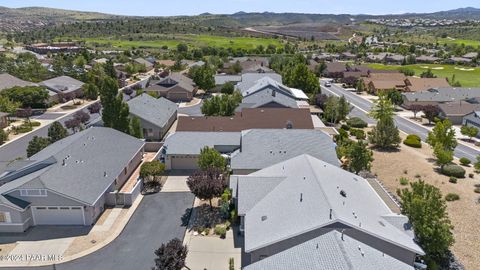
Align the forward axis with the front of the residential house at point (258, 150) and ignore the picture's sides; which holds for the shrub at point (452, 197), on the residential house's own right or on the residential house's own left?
on the residential house's own left

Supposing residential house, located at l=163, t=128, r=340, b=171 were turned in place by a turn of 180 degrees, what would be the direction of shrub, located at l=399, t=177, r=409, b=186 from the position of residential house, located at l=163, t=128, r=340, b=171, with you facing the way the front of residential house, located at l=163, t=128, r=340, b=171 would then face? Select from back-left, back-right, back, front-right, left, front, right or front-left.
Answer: right

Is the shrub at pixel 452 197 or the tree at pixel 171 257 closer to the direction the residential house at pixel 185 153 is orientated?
the tree

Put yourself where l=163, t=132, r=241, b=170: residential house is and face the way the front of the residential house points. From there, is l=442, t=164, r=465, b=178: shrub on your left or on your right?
on your left

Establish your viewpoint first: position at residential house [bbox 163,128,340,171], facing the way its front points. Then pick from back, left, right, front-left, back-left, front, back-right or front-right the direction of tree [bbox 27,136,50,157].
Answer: right

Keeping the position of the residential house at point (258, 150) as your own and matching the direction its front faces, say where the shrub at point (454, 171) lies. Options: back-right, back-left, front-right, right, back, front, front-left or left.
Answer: left

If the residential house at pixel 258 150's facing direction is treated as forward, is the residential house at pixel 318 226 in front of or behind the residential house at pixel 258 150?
in front

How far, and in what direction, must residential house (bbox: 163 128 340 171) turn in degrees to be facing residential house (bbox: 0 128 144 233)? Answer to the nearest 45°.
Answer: approximately 45° to its right

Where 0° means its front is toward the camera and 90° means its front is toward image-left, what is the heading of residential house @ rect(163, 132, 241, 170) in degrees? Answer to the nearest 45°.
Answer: approximately 0°
